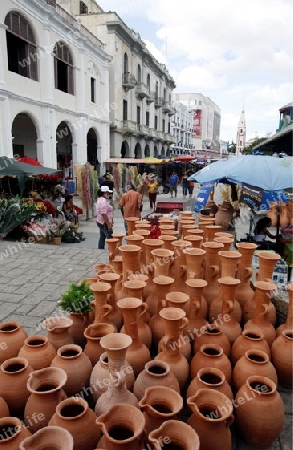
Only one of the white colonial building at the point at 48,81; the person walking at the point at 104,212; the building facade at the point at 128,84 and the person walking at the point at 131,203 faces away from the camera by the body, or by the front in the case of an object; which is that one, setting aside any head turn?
the person walking at the point at 131,203

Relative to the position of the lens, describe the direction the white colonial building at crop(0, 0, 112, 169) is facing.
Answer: facing the viewer and to the right of the viewer

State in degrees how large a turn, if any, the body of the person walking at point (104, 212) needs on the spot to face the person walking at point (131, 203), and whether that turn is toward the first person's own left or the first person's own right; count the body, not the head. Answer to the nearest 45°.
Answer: approximately 45° to the first person's own left

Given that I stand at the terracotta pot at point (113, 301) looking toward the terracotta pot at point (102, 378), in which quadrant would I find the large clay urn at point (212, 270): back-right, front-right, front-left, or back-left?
back-left

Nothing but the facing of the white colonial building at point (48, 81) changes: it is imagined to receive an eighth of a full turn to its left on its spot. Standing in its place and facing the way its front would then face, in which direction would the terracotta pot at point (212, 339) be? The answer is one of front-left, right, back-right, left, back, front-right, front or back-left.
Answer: right

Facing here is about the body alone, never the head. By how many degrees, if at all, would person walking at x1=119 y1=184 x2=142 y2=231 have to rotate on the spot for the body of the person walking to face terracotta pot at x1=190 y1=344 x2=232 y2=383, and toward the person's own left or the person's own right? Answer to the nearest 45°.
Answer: approximately 180°

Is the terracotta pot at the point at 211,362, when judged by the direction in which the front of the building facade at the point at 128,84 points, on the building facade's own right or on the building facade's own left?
on the building facade's own right

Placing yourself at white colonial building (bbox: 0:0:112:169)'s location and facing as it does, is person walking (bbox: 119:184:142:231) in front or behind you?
in front

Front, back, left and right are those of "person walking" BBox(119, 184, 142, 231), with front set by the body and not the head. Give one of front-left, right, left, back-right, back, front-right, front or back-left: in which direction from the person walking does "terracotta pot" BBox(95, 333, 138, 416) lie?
back

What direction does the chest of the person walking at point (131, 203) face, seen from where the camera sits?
away from the camera
